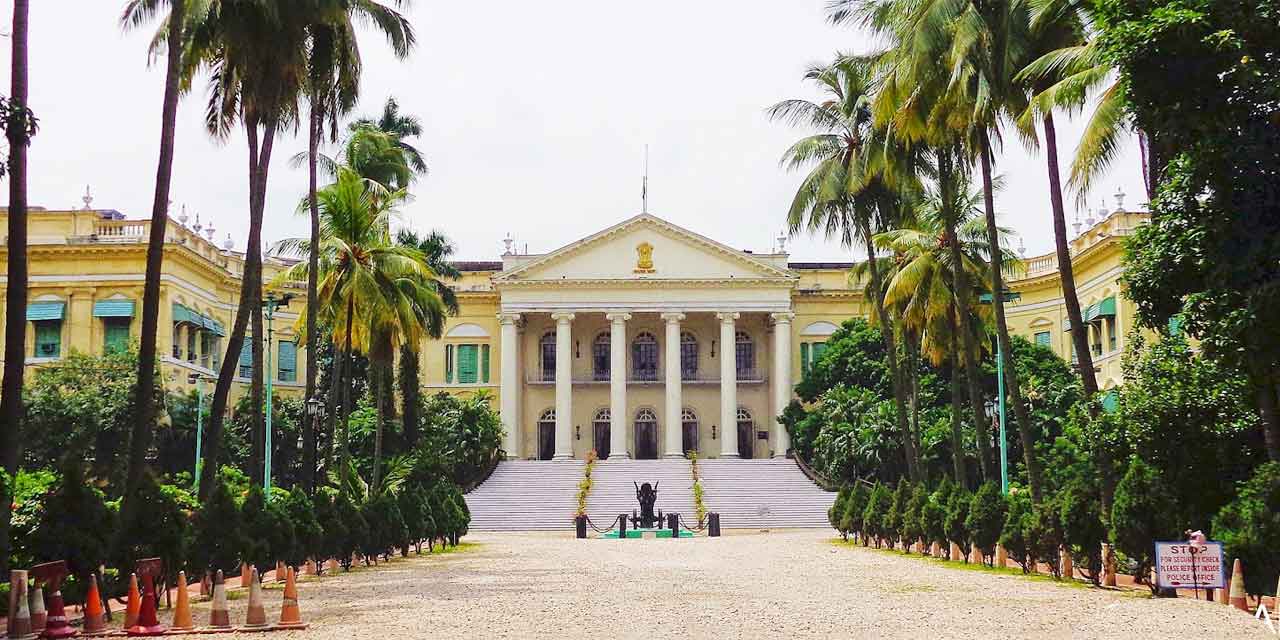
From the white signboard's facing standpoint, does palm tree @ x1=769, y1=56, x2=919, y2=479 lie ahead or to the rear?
to the rear

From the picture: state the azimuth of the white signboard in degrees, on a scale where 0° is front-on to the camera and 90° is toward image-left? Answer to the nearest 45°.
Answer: approximately 0°

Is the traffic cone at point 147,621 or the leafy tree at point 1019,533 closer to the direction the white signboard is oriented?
the traffic cone

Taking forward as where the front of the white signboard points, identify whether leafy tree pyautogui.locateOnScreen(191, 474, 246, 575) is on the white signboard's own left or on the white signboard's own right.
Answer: on the white signboard's own right

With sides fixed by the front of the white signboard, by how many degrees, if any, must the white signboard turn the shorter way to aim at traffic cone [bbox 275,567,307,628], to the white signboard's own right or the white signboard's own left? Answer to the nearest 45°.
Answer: approximately 45° to the white signboard's own right

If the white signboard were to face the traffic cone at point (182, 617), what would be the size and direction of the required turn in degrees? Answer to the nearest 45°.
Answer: approximately 45° to its right

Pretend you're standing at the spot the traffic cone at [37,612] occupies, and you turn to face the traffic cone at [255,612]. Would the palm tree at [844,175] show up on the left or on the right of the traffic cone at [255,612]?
left

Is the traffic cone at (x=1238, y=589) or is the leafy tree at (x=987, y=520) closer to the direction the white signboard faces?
the traffic cone

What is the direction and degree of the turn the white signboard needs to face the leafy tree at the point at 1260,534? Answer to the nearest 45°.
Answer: approximately 90° to its left

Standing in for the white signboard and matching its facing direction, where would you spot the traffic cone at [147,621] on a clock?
The traffic cone is roughly at 2 o'clock from the white signboard.

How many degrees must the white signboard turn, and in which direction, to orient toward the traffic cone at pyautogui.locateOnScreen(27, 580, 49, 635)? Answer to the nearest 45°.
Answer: approximately 45° to its right
